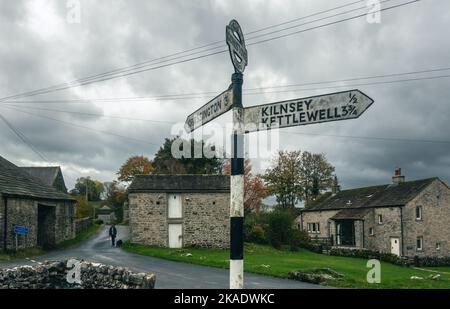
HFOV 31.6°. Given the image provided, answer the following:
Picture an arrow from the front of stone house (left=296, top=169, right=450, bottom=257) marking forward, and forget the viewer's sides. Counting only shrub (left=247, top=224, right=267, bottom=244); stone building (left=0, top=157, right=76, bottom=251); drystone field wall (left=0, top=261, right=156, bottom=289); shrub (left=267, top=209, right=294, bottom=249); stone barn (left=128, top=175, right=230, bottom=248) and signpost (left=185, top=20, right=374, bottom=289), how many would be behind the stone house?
0

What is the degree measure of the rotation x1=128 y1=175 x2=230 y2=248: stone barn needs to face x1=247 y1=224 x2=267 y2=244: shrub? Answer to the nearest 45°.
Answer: approximately 135° to its left

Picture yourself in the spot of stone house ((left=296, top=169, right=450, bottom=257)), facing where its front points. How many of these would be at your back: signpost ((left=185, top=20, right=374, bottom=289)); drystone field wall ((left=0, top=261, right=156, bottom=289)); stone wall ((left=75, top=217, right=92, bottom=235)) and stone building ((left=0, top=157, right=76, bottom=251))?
0

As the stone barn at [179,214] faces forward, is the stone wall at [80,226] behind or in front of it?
behind

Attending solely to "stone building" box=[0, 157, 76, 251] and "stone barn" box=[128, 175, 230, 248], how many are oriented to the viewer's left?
0

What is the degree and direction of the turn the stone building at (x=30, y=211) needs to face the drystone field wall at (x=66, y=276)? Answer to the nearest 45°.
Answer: approximately 45° to its right

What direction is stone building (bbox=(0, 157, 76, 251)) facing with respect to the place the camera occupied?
facing the viewer and to the right of the viewer

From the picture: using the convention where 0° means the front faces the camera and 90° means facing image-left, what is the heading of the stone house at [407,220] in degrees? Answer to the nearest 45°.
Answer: approximately 45°

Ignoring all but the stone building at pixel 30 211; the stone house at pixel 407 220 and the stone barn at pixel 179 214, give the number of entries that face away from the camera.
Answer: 0

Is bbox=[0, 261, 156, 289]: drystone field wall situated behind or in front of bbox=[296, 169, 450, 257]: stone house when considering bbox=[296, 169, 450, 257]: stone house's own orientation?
in front

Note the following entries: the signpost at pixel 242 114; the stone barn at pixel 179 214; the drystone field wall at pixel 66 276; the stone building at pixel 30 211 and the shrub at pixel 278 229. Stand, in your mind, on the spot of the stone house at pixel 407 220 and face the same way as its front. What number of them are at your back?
0

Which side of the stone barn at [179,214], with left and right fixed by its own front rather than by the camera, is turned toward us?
front
